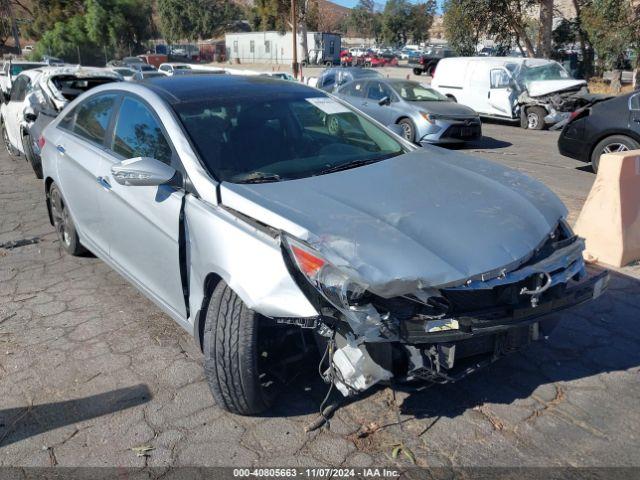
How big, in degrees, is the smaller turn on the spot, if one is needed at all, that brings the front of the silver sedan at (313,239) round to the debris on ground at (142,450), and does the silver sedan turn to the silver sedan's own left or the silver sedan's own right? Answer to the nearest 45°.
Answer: approximately 90° to the silver sedan's own right

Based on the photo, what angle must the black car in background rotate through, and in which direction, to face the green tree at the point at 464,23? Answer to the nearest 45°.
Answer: approximately 90° to its left

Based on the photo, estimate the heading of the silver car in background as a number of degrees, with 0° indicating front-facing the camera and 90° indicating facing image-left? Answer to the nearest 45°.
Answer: approximately 315°

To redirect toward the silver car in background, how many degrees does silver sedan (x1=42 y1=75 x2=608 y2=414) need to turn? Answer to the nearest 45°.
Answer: approximately 135° to its left

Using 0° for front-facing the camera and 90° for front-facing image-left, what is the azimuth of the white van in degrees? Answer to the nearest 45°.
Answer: approximately 315°

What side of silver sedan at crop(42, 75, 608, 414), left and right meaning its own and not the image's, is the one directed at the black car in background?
left

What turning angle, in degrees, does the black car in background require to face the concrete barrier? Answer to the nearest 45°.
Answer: approximately 90° to its right

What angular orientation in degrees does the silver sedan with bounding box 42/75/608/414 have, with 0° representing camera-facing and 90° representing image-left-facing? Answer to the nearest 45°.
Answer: approximately 315°

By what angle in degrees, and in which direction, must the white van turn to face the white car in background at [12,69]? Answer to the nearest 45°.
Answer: approximately 135° to its right

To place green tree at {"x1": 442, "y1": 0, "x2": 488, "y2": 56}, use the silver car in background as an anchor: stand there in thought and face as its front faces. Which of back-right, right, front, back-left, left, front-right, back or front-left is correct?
back-left

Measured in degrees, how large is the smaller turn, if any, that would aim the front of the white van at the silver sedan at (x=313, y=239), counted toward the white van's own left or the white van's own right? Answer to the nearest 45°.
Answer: approximately 45° to the white van's own right

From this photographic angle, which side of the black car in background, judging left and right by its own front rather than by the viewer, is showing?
right
